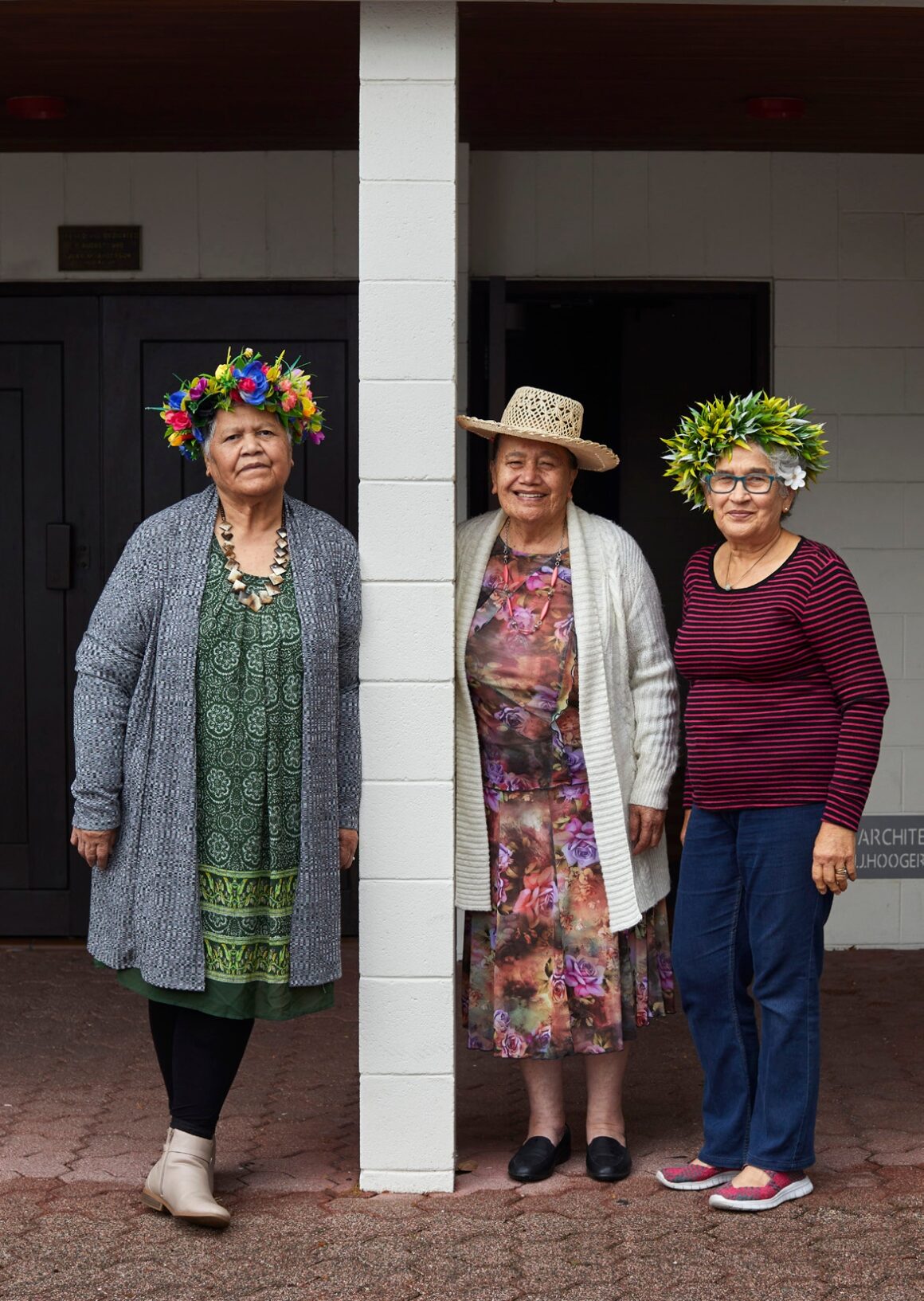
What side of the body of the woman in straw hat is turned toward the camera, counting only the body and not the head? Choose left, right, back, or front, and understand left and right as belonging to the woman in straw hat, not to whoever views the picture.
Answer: front

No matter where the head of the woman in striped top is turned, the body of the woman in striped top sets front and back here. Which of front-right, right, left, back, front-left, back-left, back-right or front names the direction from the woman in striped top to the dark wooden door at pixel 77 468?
right

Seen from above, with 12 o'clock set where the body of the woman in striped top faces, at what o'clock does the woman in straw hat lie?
The woman in straw hat is roughly at 2 o'clock from the woman in striped top.

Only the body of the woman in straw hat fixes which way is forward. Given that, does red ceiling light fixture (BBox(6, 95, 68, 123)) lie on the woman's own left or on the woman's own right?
on the woman's own right

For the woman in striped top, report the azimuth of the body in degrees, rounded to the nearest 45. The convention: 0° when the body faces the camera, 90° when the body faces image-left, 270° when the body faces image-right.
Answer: approximately 45°

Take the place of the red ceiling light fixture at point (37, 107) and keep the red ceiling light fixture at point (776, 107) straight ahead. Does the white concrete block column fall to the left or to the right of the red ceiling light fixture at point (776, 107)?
right

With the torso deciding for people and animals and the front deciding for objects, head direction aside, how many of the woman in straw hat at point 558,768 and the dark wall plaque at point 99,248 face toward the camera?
2

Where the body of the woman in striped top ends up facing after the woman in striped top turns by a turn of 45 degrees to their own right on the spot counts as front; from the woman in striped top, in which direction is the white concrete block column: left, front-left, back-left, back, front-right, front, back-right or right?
front

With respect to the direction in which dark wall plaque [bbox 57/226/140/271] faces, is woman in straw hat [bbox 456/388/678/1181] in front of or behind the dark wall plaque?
in front

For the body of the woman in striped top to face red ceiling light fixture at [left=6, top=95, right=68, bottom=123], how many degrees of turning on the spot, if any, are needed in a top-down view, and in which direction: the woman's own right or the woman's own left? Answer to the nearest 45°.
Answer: approximately 90° to the woman's own right

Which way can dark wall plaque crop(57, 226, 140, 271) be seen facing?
toward the camera
